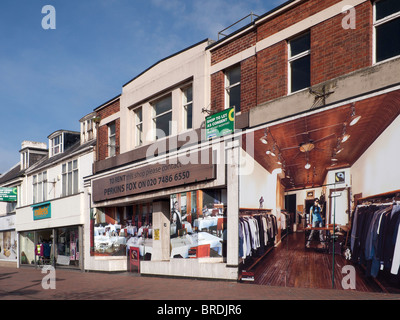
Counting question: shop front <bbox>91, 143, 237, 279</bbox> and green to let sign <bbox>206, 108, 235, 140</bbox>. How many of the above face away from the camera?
0

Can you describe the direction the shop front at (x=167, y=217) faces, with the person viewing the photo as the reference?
facing the viewer and to the left of the viewer

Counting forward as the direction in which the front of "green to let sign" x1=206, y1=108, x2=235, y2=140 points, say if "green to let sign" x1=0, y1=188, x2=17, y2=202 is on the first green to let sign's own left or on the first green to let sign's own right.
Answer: on the first green to let sign's own right

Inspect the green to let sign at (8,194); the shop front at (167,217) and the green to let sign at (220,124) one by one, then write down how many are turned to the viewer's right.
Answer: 0

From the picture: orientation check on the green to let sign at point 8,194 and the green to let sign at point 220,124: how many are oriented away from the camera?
0

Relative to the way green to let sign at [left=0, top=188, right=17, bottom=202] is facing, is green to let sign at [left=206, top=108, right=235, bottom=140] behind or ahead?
ahead

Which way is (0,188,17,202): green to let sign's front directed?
toward the camera
